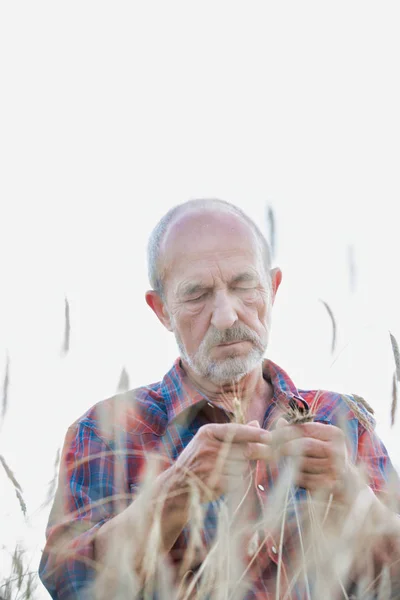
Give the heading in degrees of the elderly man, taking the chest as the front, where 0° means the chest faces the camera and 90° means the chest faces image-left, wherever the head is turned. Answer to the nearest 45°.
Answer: approximately 0°
